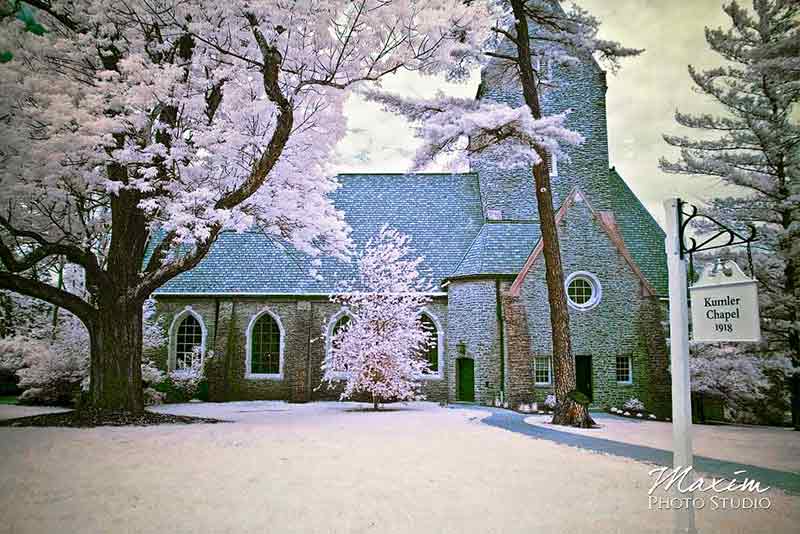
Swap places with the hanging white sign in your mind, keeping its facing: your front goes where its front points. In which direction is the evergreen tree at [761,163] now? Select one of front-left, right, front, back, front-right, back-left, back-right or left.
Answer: back

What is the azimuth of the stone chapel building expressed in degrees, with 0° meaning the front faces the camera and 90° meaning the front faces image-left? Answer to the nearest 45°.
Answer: approximately 0°

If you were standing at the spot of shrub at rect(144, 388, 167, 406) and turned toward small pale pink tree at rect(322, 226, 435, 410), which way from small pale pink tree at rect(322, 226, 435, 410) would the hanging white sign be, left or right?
right

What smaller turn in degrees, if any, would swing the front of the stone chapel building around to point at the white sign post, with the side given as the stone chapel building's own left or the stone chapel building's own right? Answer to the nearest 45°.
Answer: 0° — it already faces it

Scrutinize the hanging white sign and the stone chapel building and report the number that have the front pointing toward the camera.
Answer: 2

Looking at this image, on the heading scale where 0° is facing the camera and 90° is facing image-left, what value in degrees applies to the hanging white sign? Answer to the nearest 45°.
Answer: approximately 0°
